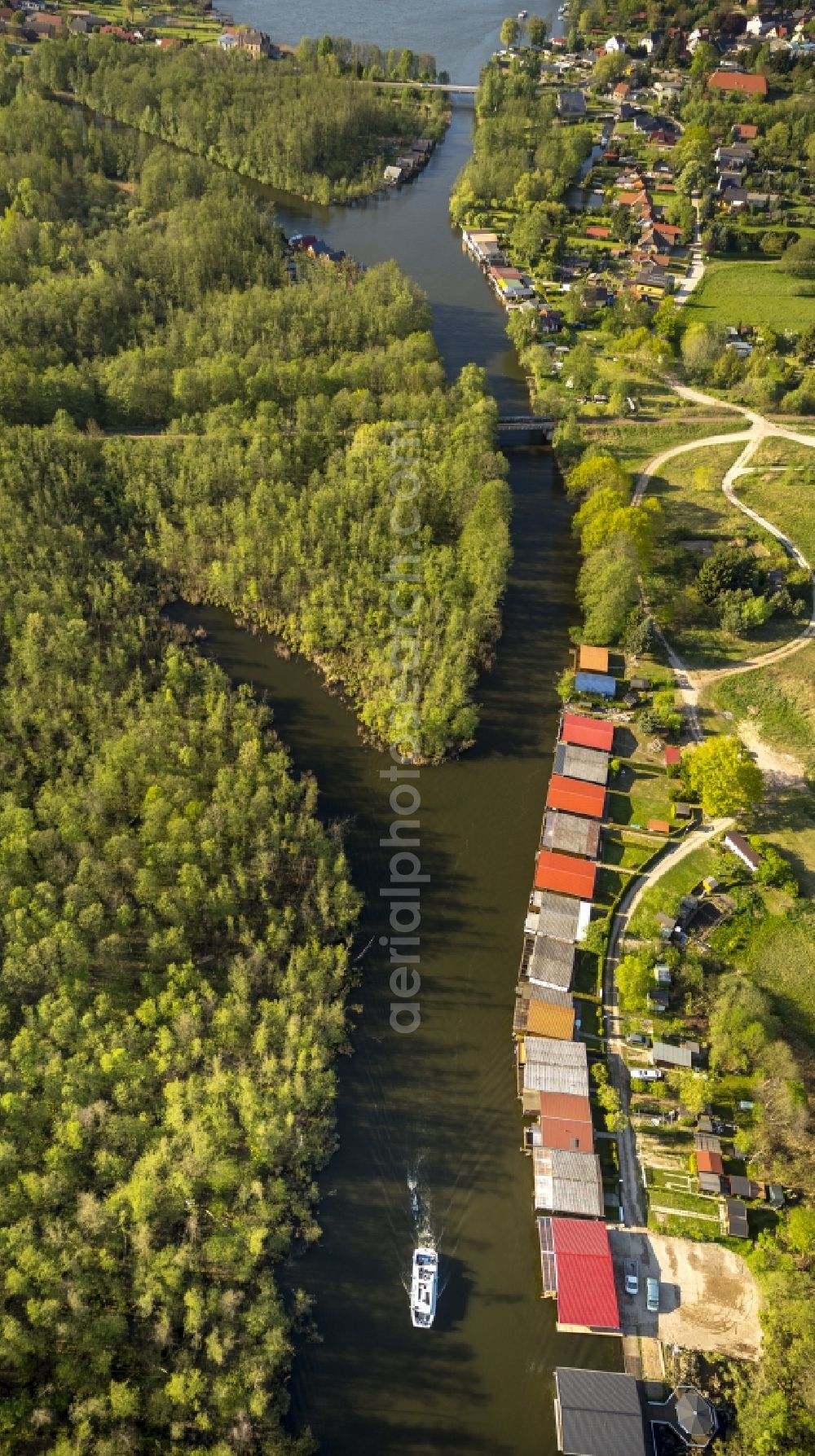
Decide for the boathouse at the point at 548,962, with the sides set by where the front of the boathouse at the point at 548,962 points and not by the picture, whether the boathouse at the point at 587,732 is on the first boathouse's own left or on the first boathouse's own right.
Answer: on the first boathouse's own right

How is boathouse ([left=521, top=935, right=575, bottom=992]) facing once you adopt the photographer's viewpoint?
facing to the left of the viewer

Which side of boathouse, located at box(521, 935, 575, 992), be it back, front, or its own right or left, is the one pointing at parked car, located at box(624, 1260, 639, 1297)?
left

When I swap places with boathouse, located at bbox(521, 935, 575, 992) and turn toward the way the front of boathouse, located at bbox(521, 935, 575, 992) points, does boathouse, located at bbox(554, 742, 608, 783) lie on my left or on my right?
on my right

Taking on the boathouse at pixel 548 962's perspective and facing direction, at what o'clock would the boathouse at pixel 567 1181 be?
the boathouse at pixel 567 1181 is roughly at 9 o'clock from the boathouse at pixel 548 962.

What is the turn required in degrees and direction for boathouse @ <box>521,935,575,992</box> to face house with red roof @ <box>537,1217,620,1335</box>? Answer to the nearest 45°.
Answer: approximately 90° to its left

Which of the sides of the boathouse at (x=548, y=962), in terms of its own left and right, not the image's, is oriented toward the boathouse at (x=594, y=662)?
right
